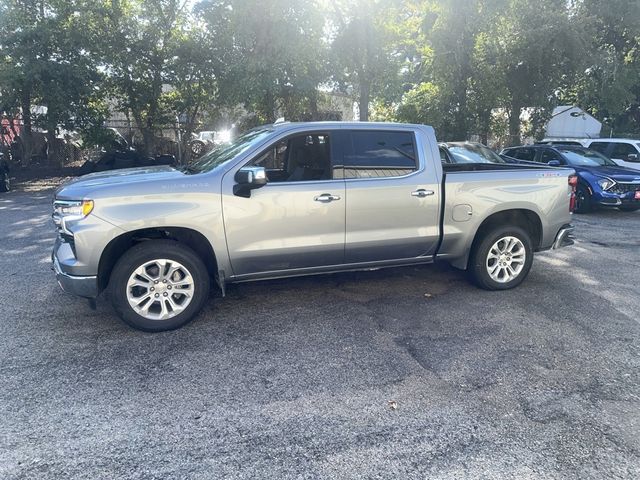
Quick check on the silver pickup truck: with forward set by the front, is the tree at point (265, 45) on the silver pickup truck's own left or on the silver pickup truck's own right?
on the silver pickup truck's own right

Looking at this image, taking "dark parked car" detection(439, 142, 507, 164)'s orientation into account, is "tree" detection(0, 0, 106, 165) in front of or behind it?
behind

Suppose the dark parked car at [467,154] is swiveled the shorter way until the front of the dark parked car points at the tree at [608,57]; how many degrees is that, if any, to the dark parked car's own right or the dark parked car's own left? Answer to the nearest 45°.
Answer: approximately 90° to the dark parked car's own left

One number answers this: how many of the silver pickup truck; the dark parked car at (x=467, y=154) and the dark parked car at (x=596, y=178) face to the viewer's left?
1

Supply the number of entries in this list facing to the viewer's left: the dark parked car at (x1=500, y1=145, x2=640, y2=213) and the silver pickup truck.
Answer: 1

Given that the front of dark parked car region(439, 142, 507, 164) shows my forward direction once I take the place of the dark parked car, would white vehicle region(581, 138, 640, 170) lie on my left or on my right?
on my left

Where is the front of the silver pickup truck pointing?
to the viewer's left

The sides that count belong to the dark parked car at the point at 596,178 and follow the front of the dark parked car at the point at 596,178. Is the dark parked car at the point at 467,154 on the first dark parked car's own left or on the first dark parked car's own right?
on the first dark parked car's own right

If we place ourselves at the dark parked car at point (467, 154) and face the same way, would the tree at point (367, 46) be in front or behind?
behind

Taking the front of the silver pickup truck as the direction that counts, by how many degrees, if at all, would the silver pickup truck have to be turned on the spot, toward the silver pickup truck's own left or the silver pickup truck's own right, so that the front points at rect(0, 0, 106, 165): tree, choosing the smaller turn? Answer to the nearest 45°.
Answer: approximately 45° to the silver pickup truck's own right

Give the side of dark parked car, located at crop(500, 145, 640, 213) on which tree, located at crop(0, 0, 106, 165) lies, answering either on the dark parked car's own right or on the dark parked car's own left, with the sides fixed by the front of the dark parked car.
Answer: on the dark parked car's own right

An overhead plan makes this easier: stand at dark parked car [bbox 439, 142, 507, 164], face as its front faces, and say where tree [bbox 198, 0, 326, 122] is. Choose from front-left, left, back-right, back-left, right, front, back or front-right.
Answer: back

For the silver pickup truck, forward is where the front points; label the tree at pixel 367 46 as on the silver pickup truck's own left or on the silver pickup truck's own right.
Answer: on the silver pickup truck's own right
